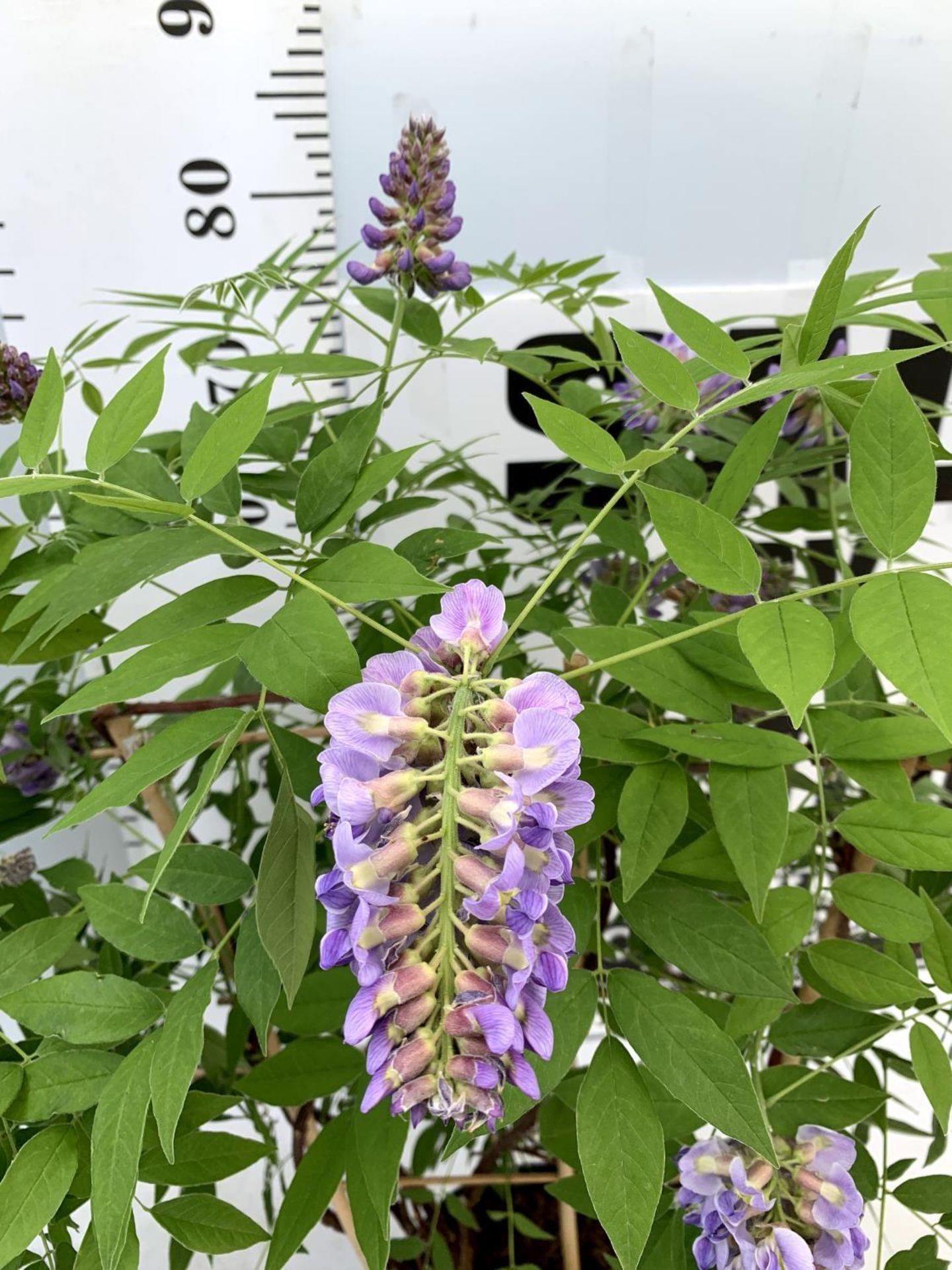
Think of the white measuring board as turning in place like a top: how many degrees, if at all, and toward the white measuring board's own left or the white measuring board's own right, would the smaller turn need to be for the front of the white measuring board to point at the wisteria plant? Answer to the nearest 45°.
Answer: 0° — it already faces it

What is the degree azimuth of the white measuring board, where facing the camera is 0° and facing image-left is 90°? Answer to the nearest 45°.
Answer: approximately 0°
